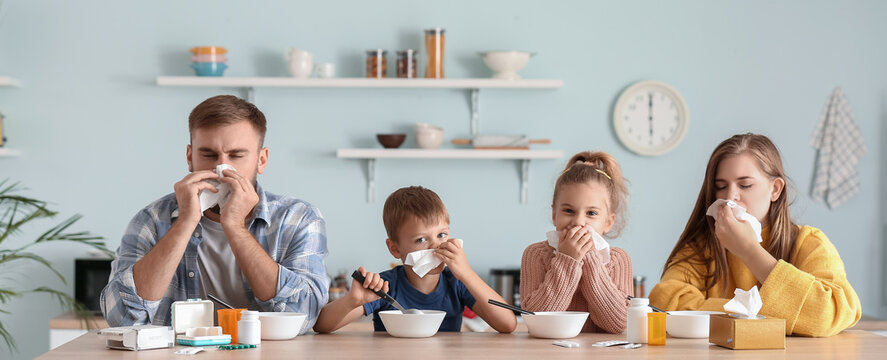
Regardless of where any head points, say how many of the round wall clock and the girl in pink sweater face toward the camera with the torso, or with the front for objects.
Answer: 2

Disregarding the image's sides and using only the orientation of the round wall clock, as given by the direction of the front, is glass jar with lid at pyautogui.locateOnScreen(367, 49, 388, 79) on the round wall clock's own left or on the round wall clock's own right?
on the round wall clock's own right

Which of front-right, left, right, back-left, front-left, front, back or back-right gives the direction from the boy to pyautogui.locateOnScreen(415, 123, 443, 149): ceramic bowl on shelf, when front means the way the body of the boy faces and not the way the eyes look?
back

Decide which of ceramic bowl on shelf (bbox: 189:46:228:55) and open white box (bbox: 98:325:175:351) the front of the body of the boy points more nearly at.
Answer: the open white box

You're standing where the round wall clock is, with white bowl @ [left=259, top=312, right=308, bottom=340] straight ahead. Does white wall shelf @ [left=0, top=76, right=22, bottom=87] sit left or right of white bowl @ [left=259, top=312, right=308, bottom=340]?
right

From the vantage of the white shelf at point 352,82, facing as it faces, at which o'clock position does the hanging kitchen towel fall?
The hanging kitchen towel is roughly at 9 o'clock from the white shelf.
